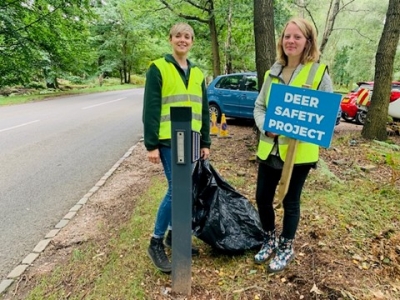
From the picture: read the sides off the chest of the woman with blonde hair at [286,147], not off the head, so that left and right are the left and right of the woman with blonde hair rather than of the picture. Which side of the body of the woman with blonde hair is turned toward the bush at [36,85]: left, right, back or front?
right

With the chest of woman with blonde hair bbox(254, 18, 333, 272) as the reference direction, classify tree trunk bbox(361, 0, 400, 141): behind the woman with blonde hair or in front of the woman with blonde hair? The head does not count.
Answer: behind

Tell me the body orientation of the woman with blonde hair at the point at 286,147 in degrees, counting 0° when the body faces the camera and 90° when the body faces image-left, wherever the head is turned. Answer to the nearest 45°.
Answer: approximately 45°

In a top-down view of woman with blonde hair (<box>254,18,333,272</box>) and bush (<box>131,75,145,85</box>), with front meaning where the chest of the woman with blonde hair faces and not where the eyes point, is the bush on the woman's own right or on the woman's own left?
on the woman's own right

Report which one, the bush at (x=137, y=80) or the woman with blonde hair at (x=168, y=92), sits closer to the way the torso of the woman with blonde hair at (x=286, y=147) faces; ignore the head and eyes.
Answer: the woman with blonde hair

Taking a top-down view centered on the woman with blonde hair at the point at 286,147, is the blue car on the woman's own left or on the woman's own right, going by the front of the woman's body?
on the woman's own right
